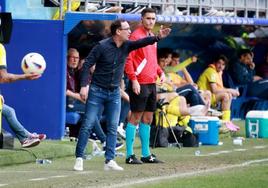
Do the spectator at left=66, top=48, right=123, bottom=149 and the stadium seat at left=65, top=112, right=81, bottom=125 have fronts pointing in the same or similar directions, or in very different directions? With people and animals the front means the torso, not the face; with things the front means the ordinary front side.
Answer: same or similar directions

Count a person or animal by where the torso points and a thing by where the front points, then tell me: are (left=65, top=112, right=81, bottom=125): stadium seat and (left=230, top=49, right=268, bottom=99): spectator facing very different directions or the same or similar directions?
same or similar directions

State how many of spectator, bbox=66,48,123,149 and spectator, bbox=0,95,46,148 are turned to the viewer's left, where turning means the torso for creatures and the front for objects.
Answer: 0

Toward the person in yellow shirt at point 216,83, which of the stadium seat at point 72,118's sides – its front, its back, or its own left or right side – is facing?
left

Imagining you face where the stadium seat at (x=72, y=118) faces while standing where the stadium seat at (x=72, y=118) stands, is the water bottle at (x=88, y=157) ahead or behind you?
ahead

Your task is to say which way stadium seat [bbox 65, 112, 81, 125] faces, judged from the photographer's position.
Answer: facing the viewer and to the right of the viewer

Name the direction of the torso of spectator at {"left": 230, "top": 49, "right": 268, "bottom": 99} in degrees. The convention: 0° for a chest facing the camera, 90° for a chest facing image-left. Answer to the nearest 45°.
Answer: approximately 315°

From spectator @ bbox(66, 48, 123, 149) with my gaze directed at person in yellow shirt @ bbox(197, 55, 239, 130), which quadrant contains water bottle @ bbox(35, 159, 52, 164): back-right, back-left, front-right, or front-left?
back-right

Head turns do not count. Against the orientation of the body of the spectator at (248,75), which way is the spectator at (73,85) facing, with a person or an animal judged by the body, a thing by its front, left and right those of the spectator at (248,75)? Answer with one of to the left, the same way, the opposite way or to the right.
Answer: the same way

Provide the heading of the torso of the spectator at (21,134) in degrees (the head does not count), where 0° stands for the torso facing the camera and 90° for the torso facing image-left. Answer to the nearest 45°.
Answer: approximately 270°

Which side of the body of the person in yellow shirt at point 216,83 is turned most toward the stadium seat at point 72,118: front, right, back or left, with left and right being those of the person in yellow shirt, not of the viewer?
right
